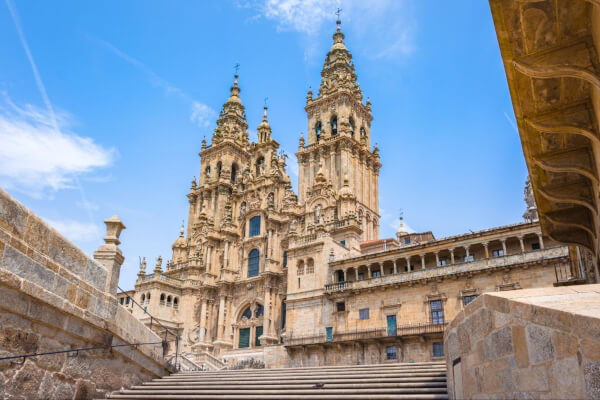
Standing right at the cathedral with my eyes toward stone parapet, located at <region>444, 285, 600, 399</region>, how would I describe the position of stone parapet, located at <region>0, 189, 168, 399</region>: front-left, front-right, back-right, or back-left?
front-right

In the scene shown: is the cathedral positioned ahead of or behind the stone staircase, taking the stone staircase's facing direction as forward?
behind

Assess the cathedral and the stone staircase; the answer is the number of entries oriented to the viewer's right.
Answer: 0

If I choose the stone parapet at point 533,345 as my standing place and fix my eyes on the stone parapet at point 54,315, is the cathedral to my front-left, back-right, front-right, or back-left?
front-right

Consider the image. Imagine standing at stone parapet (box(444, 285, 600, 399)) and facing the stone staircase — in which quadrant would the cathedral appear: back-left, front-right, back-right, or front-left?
front-right

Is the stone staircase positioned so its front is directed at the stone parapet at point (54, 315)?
no

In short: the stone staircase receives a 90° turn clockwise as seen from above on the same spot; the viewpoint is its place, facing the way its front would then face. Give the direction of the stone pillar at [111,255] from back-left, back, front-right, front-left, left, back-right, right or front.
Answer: front

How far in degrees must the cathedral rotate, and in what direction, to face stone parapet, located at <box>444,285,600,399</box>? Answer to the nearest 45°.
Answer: approximately 45° to its left

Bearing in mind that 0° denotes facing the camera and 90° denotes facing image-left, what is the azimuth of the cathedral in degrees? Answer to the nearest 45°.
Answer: approximately 45°

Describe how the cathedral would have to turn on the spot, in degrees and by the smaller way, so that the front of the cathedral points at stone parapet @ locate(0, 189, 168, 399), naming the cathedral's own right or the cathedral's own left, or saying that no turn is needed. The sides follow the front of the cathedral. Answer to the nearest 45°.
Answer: approximately 45° to the cathedral's own left

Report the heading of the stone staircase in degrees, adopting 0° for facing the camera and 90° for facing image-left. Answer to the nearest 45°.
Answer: approximately 0°

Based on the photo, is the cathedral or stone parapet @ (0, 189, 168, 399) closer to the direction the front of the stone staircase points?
the stone parapet
